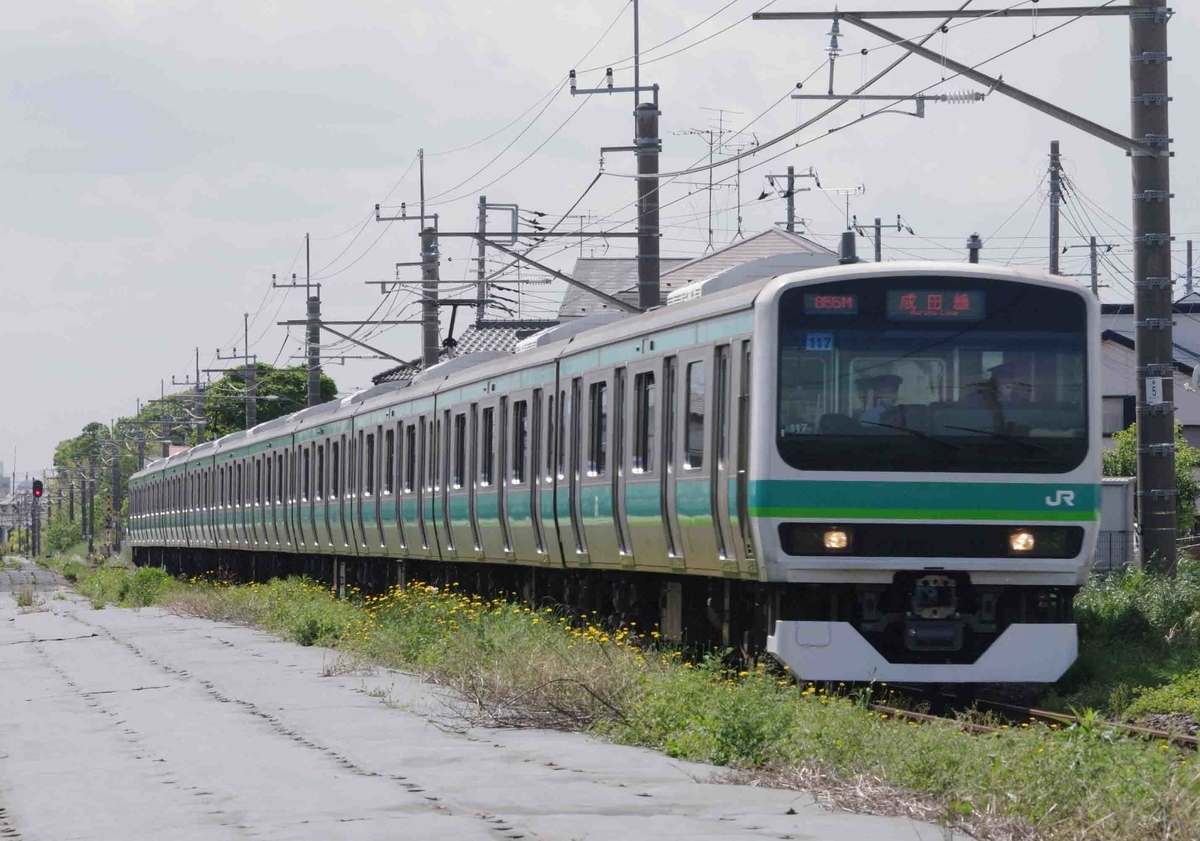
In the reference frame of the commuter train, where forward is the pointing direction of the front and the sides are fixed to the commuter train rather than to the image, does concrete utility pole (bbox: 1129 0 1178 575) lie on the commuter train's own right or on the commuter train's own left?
on the commuter train's own left

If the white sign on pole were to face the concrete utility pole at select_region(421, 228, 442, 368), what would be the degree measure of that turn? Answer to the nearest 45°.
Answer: approximately 135° to its right

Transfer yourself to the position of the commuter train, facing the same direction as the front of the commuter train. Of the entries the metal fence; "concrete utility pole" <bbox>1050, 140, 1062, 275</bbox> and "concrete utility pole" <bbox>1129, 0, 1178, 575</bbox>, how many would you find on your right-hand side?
0

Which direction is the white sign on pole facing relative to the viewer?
toward the camera

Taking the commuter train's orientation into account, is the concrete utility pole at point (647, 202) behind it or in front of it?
behind

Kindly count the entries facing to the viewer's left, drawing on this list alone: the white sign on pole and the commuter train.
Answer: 0

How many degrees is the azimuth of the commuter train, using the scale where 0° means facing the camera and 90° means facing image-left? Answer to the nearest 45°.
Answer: approximately 315°

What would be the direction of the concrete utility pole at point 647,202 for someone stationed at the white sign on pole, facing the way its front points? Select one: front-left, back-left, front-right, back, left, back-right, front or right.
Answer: back-right

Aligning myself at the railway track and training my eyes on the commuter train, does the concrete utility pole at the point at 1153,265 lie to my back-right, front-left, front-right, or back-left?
front-right

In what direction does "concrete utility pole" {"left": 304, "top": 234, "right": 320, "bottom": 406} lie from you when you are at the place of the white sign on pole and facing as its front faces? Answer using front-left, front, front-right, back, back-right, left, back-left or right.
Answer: back-right
